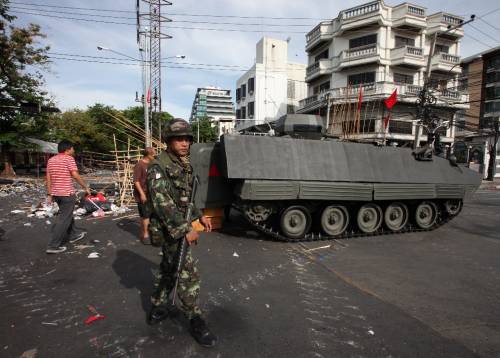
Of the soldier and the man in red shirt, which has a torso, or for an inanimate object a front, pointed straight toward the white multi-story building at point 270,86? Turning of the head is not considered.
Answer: the man in red shirt

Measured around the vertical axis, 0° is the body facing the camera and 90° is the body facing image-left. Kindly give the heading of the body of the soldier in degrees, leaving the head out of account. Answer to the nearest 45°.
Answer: approximately 315°

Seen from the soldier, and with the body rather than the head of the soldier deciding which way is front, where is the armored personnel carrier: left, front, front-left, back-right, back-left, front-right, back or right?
left

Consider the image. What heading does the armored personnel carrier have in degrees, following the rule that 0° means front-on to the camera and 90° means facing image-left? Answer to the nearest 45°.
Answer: approximately 225°

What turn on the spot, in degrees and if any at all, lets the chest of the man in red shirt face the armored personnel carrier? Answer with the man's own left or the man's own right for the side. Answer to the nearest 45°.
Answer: approximately 45° to the man's own right

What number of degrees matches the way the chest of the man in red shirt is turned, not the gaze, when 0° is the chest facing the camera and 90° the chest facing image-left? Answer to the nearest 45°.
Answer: approximately 225°

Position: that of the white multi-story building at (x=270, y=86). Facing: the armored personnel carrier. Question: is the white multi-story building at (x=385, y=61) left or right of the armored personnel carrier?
left

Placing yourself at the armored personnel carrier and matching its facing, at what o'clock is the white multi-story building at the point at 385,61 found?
The white multi-story building is roughly at 11 o'clock from the armored personnel carrier.

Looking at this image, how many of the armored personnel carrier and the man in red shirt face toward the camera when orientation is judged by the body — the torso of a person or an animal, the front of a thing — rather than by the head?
0
